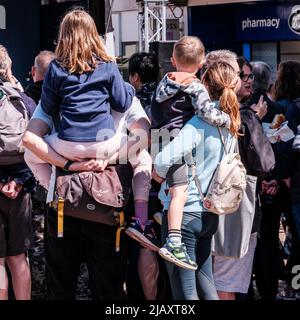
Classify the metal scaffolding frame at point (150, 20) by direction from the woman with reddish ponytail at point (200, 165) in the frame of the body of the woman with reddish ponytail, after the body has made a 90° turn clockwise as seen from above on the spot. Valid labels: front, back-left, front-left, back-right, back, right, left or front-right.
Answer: front-left

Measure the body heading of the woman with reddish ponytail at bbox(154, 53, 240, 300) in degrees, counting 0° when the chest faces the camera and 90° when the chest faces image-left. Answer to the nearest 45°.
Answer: approximately 135°

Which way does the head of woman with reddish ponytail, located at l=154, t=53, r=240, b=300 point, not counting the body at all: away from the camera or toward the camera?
away from the camera
